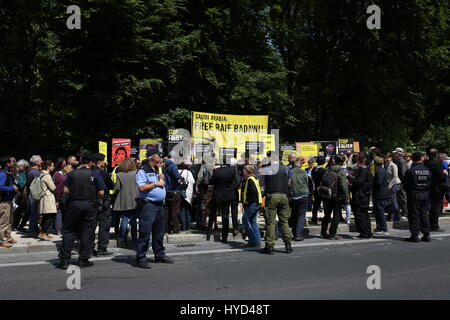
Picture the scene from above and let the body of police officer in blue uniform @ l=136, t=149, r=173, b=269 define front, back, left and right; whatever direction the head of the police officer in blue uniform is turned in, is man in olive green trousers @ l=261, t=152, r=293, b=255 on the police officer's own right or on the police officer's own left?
on the police officer's own left

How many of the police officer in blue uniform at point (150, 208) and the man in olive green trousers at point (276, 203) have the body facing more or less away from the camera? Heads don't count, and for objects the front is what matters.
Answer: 1

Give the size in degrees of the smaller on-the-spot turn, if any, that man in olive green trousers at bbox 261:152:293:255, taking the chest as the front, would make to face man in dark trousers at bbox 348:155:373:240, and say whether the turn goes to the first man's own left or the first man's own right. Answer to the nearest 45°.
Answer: approximately 45° to the first man's own right

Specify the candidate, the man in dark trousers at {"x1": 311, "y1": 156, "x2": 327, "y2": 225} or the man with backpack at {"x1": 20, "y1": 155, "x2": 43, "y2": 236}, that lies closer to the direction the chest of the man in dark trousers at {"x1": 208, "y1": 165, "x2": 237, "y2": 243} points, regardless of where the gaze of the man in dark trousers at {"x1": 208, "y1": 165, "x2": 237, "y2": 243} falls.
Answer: the man in dark trousers

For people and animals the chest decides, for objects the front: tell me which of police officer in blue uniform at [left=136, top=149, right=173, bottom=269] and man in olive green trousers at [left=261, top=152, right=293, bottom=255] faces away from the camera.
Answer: the man in olive green trousers

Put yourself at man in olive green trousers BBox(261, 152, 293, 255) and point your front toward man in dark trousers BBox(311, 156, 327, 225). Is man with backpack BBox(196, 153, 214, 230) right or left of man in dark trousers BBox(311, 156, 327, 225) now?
left

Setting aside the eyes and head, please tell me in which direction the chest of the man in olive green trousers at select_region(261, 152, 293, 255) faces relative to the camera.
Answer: away from the camera

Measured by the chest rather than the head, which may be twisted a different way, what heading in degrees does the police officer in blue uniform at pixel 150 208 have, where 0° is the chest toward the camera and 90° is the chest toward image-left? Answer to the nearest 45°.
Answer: approximately 315°

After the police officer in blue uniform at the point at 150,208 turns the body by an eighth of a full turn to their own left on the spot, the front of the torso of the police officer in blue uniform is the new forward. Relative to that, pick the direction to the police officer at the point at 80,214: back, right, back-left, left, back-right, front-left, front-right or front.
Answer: back

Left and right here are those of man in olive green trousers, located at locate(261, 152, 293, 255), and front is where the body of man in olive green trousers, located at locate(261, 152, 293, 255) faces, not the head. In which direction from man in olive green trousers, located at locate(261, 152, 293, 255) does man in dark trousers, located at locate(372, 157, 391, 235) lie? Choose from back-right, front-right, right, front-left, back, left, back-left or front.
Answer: front-right

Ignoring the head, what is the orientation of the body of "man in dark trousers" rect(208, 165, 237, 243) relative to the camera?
away from the camera

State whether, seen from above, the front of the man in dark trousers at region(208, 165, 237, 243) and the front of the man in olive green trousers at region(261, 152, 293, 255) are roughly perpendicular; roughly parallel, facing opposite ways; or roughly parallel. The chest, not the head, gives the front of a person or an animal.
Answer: roughly parallel

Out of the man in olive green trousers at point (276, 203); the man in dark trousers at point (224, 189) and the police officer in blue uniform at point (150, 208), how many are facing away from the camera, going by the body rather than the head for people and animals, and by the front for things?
2

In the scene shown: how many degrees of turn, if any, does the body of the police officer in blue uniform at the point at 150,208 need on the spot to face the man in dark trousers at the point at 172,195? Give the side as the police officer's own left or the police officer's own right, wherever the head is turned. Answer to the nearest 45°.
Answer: approximately 135° to the police officer's own left

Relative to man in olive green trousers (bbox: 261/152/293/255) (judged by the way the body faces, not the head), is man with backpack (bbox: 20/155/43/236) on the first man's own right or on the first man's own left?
on the first man's own left
